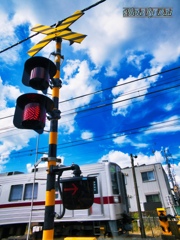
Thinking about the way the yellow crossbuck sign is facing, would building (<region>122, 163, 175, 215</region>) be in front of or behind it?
behind

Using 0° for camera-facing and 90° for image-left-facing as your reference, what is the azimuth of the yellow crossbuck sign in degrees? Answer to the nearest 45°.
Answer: approximately 0°

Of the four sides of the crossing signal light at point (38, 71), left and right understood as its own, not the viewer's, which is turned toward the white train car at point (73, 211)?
back

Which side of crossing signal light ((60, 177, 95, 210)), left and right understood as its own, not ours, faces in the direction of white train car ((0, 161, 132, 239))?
back

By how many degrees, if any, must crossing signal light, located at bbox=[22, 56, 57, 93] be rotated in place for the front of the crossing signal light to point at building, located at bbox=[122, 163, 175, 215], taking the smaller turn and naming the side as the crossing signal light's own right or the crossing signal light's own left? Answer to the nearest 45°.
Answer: approximately 135° to the crossing signal light's own left

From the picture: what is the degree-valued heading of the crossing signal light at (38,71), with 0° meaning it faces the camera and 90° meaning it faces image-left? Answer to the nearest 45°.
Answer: approximately 0°
